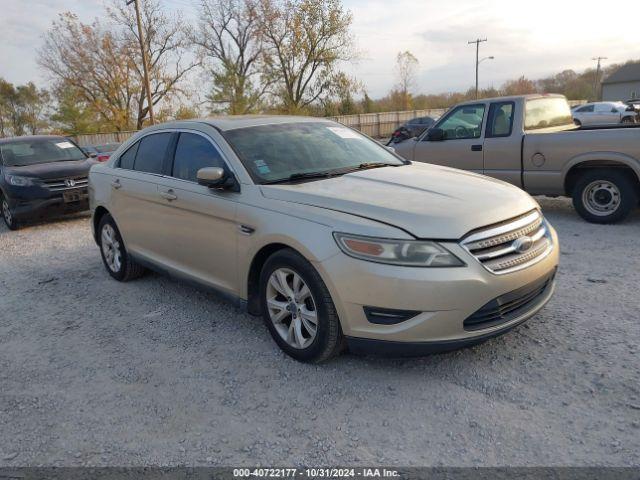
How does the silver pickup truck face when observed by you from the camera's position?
facing away from the viewer and to the left of the viewer

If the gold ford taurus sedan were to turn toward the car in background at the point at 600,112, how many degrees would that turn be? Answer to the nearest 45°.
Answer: approximately 90° to its left

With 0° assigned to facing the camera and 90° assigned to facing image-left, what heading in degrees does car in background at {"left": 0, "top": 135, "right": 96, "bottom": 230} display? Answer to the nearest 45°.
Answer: approximately 315°

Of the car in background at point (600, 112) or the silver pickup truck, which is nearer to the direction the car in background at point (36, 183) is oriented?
the silver pickup truck

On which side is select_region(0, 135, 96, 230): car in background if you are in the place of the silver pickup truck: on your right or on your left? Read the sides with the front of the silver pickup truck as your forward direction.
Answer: on your left

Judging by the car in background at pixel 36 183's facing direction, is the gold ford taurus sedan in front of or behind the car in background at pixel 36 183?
in front

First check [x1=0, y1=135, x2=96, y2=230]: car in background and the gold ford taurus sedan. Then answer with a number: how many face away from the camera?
0

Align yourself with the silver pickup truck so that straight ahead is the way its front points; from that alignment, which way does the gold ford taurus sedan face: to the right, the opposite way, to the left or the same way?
the opposite way

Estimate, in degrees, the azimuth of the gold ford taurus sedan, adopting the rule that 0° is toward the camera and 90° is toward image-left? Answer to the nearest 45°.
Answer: approximately 315°

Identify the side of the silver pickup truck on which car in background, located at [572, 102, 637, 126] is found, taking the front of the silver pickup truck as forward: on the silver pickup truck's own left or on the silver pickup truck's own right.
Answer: on the silver pickup truck's own right

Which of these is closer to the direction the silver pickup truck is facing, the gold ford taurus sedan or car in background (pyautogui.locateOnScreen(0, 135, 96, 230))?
the car in background

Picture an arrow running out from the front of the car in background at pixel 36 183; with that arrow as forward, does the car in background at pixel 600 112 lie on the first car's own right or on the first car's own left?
on the first car's own left

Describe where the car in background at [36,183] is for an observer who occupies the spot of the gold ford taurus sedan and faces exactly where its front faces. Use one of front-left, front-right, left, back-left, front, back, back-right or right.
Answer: back
